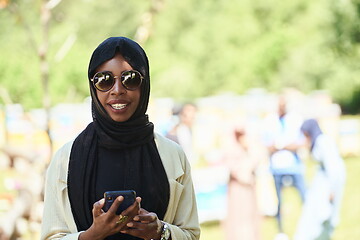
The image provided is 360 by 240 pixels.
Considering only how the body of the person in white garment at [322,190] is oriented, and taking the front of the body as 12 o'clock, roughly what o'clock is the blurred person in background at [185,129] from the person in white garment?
The blurred person in background is roughly at 12 o'clock from the person in white garment.

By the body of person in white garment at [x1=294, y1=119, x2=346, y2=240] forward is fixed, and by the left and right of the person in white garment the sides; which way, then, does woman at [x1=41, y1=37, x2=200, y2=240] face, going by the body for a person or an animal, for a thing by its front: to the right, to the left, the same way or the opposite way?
to the left

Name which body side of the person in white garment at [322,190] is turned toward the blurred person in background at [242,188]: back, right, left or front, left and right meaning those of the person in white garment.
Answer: front

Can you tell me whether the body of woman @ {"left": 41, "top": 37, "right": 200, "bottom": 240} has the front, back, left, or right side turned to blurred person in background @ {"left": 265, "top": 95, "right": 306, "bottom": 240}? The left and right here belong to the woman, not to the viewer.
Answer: back

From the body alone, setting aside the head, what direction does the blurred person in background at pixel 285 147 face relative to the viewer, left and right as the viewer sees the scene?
facing the viewer

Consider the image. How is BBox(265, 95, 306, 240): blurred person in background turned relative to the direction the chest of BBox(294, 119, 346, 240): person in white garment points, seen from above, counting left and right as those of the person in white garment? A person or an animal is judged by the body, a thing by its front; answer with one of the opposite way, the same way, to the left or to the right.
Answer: to the left

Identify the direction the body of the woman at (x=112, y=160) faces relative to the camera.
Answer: toward the camera

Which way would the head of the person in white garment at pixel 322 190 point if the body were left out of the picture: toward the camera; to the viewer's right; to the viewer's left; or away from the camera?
to the viewer's left

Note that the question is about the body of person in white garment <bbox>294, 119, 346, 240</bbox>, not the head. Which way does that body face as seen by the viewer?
to the viewer's left
